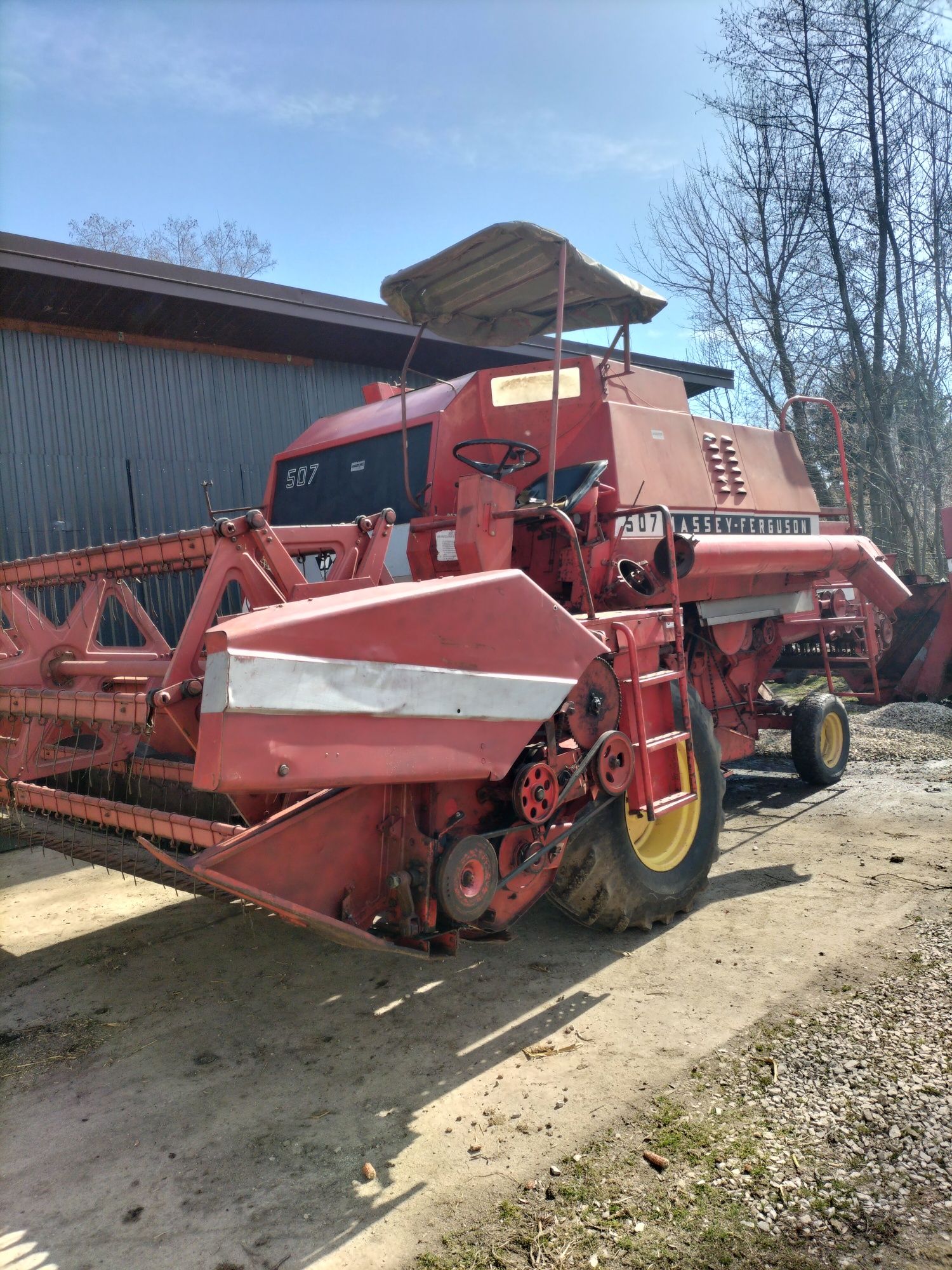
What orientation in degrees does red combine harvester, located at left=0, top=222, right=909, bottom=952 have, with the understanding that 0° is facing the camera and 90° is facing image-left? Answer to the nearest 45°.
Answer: approximately 45°
